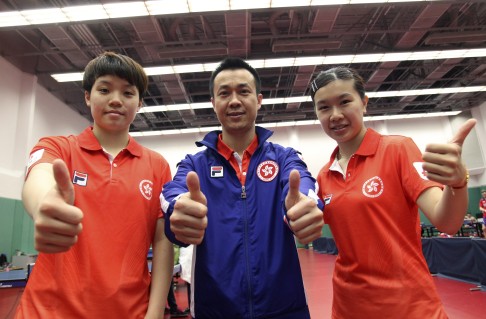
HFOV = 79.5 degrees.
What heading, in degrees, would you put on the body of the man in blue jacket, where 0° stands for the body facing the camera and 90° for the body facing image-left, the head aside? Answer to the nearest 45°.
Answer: approximately 0°

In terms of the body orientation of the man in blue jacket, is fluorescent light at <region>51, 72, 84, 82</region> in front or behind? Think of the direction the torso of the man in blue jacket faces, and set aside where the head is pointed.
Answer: behind
